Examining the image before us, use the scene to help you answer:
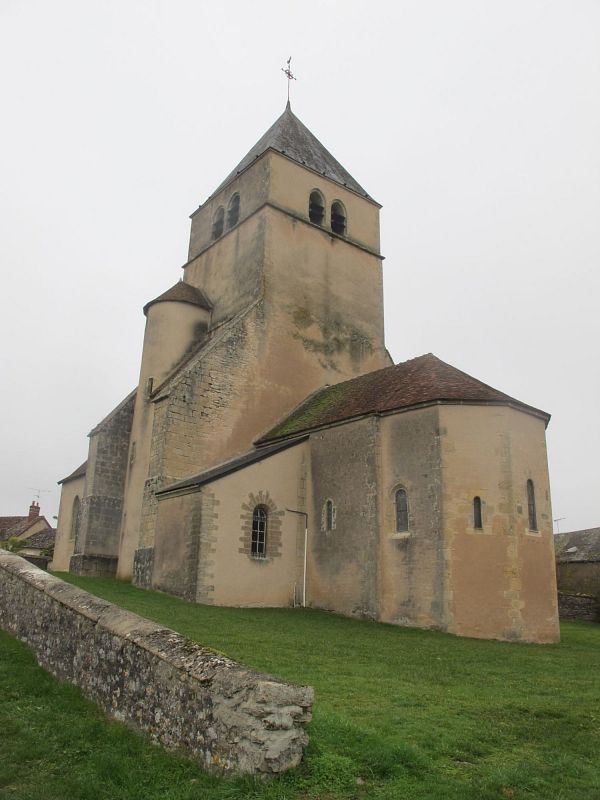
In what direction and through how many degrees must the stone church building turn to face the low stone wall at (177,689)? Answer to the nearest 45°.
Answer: approximately 135° to its left

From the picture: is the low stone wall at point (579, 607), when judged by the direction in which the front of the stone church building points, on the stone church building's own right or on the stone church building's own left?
on the stone church building's own right

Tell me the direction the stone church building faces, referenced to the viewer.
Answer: facing away from the viewer and to the left of the viewer
